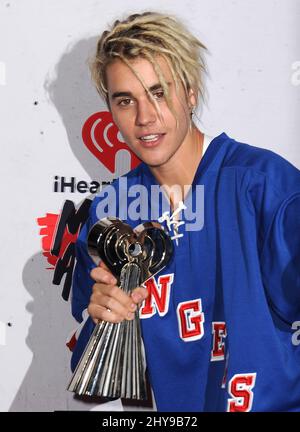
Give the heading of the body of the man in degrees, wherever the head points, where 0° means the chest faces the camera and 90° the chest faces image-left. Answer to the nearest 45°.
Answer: approximately 45°
